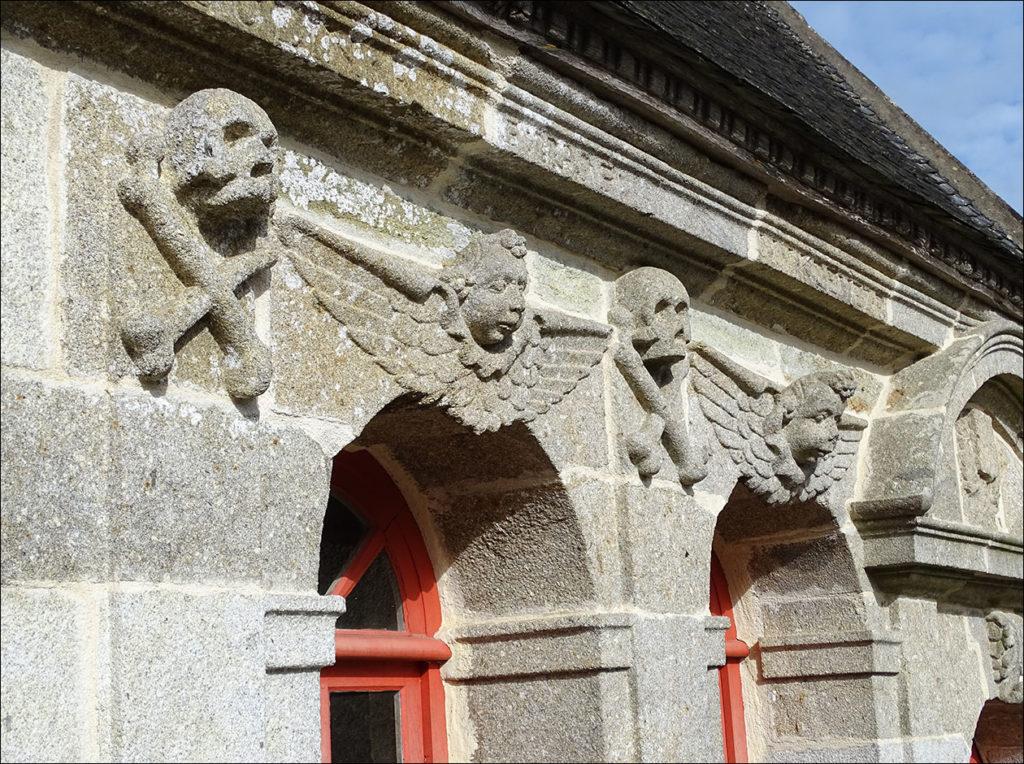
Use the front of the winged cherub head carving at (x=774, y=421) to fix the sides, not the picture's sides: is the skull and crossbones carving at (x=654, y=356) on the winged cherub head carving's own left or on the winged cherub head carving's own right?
on the winged cherub head carving's own right

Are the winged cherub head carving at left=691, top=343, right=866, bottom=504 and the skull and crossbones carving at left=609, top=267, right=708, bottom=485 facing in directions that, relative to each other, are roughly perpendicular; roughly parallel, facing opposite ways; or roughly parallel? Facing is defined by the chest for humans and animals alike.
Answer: roughly parallel

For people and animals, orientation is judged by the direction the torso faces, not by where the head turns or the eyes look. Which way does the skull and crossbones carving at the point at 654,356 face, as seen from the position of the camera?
facing the viewer and to the right of the viewer

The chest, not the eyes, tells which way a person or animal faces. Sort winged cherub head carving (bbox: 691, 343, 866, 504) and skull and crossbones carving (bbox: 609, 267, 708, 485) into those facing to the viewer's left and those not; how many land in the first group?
0

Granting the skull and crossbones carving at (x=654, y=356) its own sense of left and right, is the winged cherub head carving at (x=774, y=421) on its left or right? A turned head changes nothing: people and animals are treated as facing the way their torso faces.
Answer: on its left
